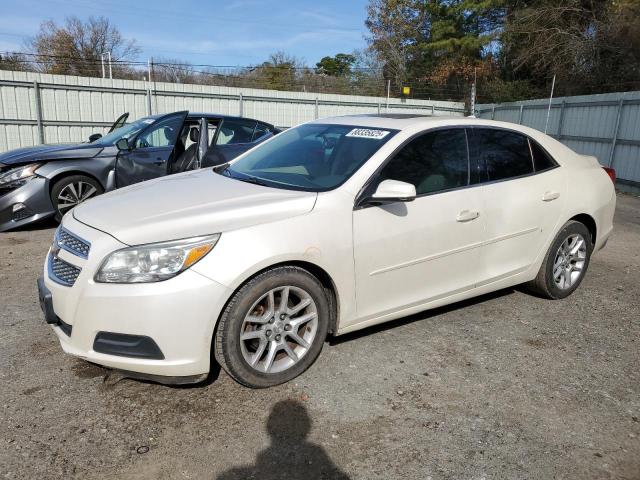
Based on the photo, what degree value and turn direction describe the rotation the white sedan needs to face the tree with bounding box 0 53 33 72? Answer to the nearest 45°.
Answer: approximately 90° to its right

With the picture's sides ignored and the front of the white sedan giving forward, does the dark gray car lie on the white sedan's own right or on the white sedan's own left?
on the white sedan's own right

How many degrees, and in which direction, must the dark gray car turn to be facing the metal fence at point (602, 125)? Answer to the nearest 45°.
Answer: approximately 135° to its left

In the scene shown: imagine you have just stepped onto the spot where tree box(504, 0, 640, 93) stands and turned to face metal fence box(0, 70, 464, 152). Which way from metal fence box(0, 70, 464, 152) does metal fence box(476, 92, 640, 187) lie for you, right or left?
left

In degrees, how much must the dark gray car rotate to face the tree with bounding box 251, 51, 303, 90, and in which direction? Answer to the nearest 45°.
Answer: approximately 135° to its right

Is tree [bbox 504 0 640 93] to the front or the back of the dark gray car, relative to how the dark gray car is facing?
to the back

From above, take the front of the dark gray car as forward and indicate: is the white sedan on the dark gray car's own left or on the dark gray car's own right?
on the dark gray car's own left

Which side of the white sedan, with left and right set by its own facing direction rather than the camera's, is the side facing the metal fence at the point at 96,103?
right

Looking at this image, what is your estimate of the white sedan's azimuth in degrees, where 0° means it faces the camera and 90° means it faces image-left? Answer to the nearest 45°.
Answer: approximately 45°

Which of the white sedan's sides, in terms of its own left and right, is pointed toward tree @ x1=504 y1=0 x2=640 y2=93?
back
